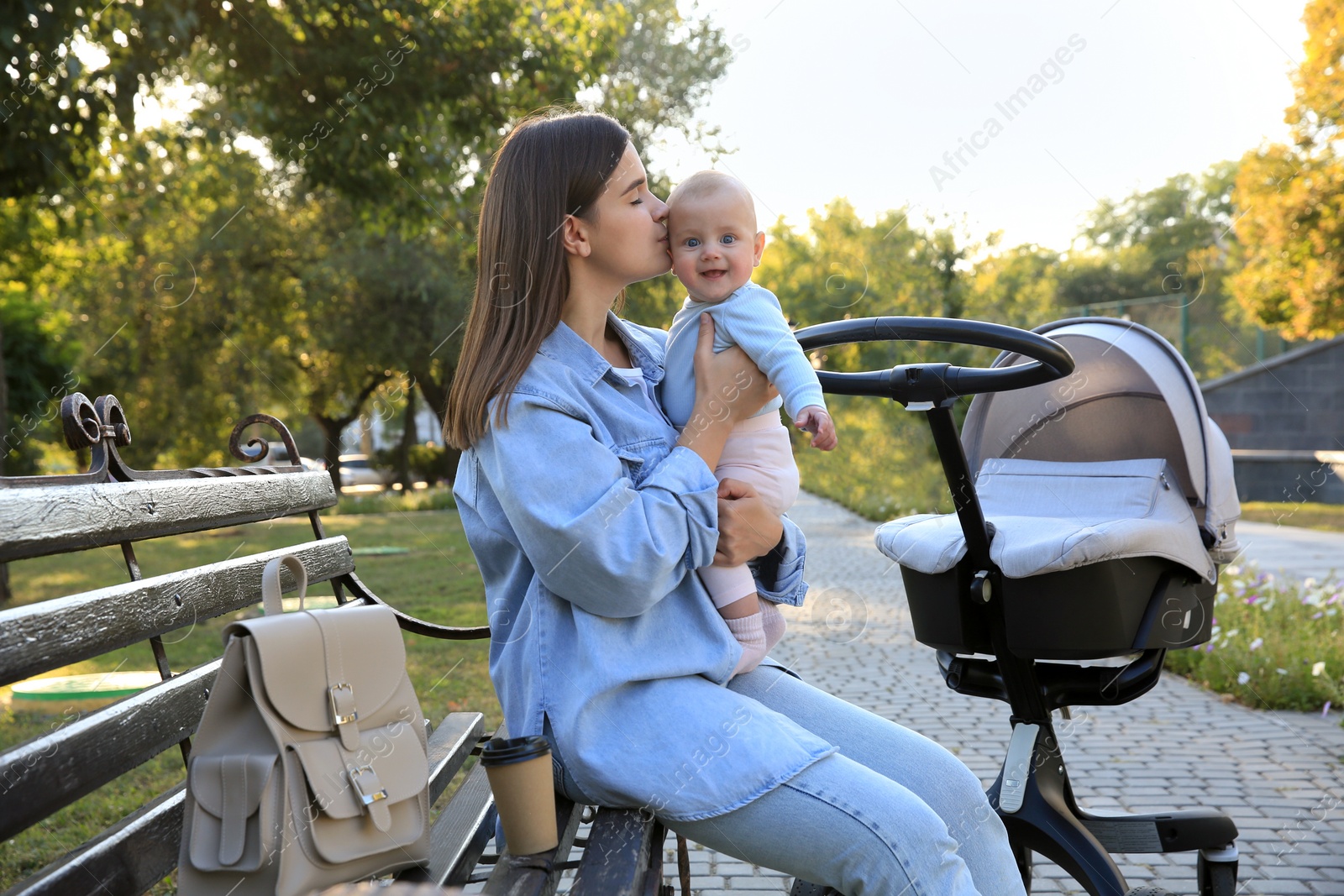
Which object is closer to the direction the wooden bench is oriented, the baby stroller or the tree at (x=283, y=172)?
the baby stroller

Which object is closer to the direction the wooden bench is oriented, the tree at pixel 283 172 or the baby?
the baby

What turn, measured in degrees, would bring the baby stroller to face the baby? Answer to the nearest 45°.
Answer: approximately 180°

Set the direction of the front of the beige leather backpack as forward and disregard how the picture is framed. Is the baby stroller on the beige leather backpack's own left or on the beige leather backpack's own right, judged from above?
on the beige leather backpack's own left

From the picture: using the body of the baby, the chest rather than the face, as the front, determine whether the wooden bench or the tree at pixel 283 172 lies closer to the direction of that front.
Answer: the wooden bench

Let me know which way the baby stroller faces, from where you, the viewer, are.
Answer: facing away from the viewer and to the right of the viewer

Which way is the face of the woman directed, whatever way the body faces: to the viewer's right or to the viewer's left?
to the viewer's right

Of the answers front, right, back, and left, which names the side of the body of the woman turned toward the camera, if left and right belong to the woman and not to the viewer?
right

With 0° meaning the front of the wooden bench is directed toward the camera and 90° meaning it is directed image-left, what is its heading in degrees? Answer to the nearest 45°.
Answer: approximately 315°

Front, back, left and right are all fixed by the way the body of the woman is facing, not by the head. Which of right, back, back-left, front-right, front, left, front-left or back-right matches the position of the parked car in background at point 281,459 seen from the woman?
back-left

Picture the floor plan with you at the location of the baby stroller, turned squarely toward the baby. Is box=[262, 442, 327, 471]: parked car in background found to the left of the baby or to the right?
right
